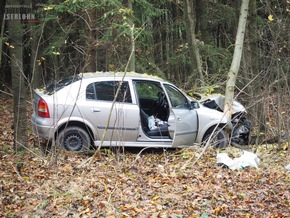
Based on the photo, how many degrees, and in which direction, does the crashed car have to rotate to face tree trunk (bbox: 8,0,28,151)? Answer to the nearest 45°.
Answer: approximately 135° to its right

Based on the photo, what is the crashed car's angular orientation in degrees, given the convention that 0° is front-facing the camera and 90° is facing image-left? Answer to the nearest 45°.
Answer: approximately 270°

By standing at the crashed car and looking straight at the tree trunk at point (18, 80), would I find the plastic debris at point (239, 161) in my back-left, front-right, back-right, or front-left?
back-left

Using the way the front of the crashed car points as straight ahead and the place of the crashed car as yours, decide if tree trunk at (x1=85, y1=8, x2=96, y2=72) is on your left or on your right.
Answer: on your left

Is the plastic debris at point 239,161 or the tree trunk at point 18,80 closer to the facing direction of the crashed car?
the plastic debris

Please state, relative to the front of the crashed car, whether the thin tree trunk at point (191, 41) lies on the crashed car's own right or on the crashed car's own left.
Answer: on the crashed car's own left

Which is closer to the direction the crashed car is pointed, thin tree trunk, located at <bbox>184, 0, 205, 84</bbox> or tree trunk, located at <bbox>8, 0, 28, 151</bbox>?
the thin tree trunk

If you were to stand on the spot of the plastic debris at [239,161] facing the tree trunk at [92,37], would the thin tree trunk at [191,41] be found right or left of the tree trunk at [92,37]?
right

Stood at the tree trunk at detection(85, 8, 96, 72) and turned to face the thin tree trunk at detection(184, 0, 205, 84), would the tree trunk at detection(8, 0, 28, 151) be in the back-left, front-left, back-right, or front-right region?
back-right
